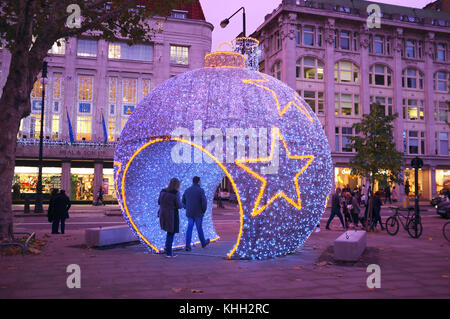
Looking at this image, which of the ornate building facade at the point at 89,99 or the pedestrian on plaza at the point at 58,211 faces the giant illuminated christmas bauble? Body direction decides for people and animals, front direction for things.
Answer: the ornate building facade

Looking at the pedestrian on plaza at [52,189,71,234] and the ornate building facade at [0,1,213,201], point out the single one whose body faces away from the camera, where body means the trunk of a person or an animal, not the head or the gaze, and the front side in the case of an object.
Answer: the pedestrian on plaza

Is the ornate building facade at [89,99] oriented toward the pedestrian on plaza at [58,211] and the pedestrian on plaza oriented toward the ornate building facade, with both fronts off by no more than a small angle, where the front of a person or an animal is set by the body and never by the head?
yes

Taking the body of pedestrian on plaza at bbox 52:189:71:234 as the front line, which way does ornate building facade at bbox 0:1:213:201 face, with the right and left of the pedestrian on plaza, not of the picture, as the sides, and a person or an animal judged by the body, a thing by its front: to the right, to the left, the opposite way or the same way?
the opposite way

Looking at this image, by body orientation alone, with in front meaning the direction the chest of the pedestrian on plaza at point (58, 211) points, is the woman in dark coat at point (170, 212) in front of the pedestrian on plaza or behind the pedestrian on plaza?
behind

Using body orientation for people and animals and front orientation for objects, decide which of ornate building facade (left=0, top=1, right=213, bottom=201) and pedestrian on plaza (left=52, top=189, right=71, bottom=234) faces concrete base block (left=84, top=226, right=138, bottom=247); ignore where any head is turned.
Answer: the ornate building facade

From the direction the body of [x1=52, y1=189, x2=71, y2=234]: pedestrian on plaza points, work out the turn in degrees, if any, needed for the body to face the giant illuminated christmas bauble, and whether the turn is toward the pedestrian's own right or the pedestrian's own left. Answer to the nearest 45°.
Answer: approximately 135° to the pedestrian's own right

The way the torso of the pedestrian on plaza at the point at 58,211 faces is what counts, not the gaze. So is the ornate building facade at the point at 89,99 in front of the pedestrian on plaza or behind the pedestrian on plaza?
in front

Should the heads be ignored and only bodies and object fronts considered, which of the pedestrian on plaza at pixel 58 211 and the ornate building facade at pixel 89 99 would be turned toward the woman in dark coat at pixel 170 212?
the ornate building facade

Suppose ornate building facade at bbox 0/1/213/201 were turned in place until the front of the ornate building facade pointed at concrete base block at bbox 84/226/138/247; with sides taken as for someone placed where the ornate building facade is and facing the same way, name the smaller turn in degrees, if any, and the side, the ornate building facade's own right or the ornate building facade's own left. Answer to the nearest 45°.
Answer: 0° — it already faces it

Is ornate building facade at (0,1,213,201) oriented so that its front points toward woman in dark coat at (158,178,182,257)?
yes
